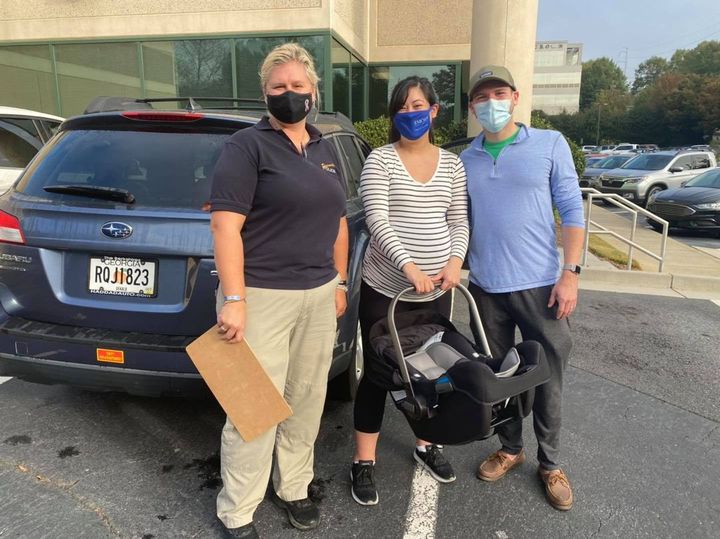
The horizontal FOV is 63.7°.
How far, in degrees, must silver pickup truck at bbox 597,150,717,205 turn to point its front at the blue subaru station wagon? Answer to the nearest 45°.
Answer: approximately 45° to its left

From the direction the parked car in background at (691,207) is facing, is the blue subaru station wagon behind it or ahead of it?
ahead

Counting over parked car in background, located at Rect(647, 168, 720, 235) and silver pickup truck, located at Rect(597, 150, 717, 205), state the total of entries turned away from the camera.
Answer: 0

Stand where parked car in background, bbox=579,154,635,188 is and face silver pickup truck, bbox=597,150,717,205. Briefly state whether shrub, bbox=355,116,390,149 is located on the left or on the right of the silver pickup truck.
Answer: right

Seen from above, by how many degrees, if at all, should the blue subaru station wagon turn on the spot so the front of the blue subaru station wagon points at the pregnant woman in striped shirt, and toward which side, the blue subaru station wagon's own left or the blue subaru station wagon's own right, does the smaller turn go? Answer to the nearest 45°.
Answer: approximately 90° to the blue subaru station wagon's own right

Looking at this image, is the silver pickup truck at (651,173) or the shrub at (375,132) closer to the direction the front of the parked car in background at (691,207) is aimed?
the shrub

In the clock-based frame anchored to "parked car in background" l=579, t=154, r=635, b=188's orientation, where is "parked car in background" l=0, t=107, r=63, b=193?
"parked car in background" l=0, t=107, r=63, b=193 is roughly at 11 o'clock from "parked car in background" l=579, t=154, r=635, b=188.

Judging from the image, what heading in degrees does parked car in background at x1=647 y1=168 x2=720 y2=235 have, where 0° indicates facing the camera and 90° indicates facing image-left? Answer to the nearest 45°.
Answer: approximately 45°

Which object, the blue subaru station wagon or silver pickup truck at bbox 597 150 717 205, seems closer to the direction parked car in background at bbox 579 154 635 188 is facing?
the blue subaru station wagon

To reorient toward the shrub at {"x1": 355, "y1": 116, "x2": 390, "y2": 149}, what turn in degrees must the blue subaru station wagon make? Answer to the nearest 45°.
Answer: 0° — it already faces it
